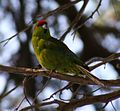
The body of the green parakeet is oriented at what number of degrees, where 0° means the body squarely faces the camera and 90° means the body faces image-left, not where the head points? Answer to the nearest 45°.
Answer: approximately 90°

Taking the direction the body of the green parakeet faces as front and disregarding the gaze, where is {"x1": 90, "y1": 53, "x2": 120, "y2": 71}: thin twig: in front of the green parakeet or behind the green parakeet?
behind
